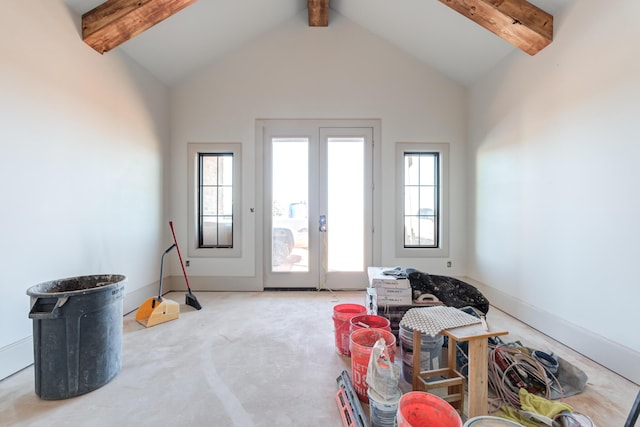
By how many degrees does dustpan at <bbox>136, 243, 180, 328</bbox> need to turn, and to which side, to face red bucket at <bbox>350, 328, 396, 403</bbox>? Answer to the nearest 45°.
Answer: approximately 90° to its left

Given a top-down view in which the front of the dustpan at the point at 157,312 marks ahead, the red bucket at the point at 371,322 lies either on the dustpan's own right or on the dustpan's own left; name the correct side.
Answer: on the dustpan's own left

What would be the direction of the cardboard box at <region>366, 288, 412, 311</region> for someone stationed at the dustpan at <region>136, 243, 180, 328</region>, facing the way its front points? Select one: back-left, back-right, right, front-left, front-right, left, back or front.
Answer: left

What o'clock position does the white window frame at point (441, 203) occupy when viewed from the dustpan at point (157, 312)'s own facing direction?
The white window frame is roughly at 8 o'clock from the dustpan.

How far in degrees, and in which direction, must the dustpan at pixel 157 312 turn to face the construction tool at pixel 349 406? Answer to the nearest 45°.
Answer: approximately 90° to its left

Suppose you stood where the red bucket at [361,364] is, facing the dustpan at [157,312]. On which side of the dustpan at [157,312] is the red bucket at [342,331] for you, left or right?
right

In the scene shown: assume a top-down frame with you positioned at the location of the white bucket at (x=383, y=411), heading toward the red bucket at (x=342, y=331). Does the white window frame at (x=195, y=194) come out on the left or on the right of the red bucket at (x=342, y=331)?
left
